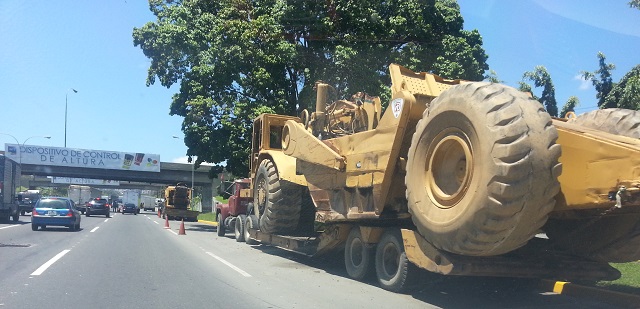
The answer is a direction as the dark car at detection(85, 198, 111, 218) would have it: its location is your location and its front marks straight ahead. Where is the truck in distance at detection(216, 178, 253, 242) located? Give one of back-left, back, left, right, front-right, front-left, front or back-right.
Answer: back

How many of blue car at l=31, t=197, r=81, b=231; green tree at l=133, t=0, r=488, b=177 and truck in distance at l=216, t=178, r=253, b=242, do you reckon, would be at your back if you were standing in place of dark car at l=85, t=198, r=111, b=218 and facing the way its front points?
3

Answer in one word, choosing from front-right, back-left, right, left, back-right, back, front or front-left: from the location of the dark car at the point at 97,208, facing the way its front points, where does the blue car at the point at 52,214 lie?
back

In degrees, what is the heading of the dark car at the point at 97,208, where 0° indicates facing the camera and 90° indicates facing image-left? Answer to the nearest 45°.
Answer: approximately 180°

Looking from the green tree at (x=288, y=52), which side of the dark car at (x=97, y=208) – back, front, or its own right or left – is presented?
back

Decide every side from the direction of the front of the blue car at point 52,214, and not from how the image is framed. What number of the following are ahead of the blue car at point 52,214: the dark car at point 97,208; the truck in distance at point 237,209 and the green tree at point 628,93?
1

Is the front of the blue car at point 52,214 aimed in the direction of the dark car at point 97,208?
yes

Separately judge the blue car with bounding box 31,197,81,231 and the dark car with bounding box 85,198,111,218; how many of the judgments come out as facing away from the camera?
2

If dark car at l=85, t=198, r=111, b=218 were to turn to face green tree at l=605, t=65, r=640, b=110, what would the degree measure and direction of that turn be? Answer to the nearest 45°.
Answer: approximately 180°

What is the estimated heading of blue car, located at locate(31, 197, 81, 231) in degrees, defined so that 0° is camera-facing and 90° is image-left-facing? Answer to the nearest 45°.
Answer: approximately 180°

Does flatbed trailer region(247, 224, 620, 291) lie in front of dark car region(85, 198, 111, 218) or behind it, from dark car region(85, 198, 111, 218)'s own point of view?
behind

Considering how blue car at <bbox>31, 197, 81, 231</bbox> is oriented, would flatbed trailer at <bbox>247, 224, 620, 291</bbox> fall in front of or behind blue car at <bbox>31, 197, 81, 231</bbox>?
behind

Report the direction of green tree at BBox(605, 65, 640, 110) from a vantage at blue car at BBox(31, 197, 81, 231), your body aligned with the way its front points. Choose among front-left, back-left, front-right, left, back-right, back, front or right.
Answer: back-right

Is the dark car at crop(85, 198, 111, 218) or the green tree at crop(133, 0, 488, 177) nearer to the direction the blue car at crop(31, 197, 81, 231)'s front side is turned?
the dark car
